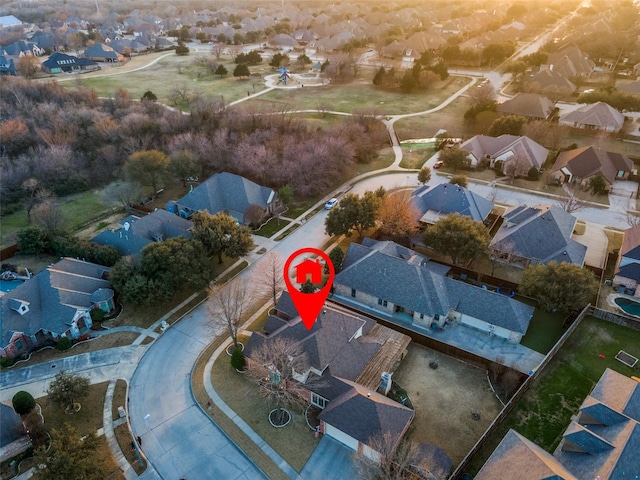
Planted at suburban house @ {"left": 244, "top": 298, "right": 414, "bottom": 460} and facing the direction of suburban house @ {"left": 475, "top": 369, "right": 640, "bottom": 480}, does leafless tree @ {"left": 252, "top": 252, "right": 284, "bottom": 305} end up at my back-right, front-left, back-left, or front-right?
back-left

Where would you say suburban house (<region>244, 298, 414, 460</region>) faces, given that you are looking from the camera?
facing the viewer and to the left of the viewer

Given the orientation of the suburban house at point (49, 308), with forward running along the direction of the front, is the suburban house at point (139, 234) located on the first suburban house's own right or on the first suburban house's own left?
on the first suburban house's own left

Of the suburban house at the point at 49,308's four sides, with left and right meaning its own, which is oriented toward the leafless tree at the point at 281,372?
front

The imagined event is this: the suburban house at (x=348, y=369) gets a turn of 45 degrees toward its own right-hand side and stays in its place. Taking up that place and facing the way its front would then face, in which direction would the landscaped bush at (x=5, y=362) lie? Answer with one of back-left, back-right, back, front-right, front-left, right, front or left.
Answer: front

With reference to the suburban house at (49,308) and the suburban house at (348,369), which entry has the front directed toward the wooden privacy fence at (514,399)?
the suburban house at (49,308)

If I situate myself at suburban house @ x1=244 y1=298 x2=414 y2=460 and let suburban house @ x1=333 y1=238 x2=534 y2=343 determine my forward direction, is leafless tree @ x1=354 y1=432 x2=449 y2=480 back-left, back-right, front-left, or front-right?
back-right

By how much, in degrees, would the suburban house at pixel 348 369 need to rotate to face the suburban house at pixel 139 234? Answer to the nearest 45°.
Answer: approximately 90° to its right

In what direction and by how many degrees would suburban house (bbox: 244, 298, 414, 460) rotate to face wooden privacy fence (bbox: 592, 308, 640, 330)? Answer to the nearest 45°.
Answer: approximately 135° to its left

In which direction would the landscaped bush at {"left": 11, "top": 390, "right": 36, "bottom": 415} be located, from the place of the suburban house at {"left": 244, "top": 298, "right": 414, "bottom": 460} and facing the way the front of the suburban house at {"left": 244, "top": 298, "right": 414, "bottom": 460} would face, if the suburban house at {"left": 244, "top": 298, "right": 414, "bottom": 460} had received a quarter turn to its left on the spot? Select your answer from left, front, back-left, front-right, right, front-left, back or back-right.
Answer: back-right

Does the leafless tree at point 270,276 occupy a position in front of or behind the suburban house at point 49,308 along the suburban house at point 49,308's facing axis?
in front

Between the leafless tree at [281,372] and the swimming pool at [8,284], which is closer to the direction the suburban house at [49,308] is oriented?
the leafless tree

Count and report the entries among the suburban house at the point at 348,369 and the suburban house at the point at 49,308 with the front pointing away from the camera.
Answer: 0

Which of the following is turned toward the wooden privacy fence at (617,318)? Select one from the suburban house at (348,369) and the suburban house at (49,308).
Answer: the suburban house at (49,308)
